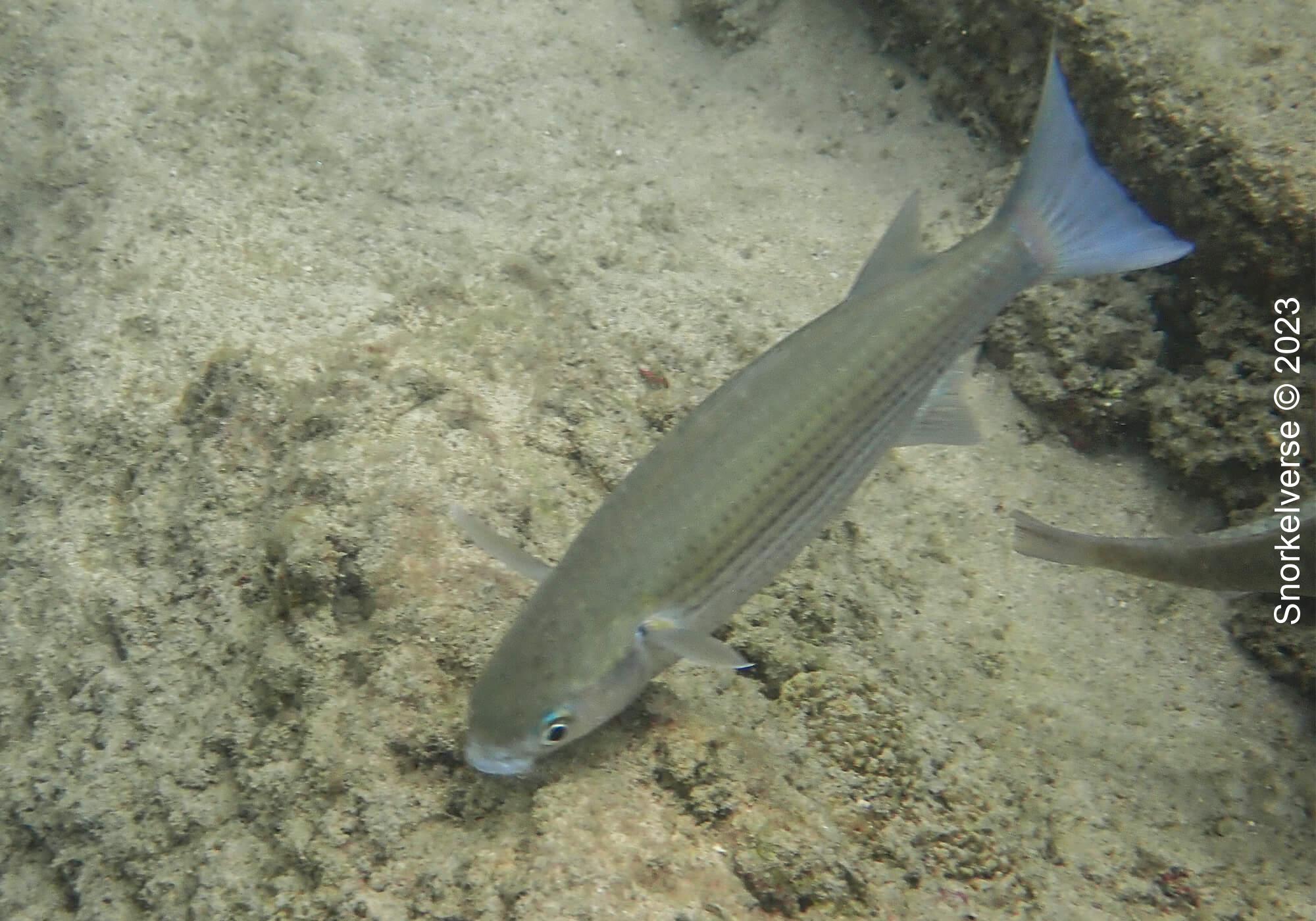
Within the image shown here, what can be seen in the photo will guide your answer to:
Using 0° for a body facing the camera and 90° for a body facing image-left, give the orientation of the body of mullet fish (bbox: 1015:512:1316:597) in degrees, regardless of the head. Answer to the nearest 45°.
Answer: approximately 270°
